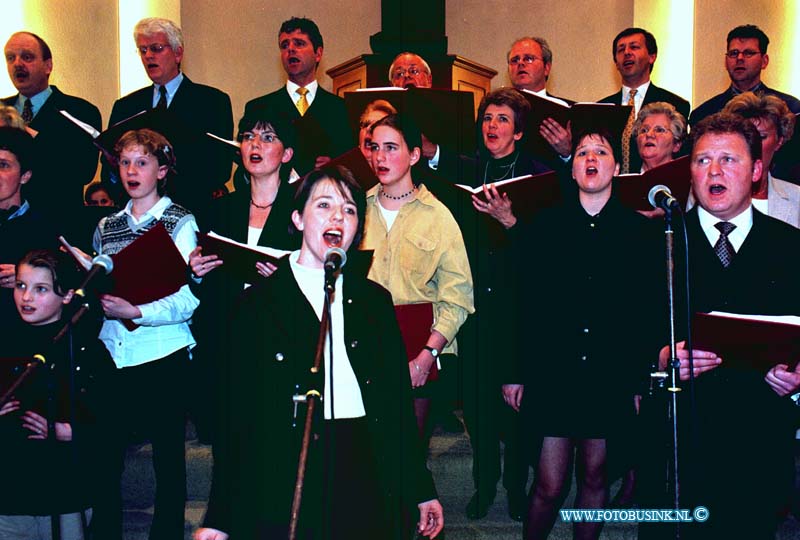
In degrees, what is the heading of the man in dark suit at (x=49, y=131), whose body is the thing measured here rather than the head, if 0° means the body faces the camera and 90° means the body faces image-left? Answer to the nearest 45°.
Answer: approximately 45°

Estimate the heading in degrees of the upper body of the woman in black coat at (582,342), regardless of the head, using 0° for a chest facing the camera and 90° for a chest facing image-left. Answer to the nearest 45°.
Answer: approximately 0°

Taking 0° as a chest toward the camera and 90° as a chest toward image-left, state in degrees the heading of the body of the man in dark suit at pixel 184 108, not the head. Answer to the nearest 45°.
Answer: approximately 45°

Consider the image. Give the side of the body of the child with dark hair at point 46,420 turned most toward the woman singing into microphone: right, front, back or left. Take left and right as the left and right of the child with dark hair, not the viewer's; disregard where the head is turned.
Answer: left

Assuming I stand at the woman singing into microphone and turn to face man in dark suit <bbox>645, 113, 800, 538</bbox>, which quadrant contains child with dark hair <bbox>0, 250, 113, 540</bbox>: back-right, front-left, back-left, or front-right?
back-left
